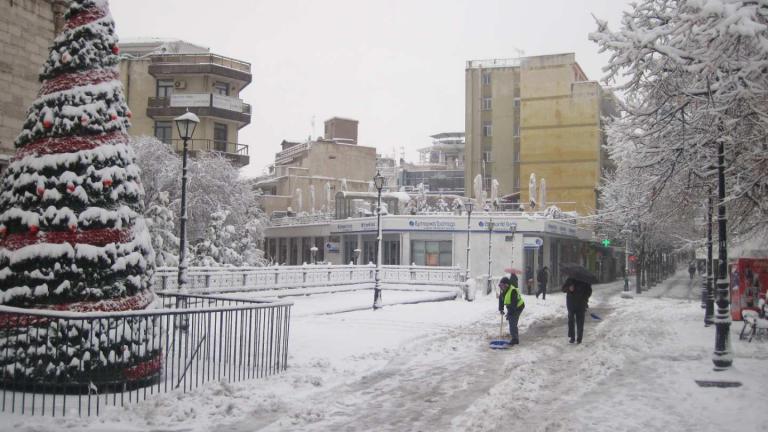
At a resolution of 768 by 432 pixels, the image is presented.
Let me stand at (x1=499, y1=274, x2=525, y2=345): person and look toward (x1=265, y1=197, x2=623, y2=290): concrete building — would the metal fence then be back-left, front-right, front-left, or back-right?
back-left

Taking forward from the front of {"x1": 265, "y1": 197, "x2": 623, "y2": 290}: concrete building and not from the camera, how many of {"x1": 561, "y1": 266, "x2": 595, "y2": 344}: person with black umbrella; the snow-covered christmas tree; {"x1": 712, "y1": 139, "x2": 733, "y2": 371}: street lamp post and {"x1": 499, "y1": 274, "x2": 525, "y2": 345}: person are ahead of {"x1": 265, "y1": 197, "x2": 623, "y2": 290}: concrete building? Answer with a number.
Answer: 4

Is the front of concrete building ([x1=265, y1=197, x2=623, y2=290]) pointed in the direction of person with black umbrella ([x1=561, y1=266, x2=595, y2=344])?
yes

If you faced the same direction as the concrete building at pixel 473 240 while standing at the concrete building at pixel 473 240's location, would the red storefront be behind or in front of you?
in front

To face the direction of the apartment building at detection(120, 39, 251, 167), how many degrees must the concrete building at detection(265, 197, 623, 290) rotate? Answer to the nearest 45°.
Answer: approximately 90° to its right

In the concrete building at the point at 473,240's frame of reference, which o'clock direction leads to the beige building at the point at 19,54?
The beige building is roughly at 1 o'clock from the concrete building.

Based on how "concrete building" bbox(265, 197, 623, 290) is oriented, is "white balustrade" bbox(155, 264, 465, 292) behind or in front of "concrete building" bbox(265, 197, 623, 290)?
in front

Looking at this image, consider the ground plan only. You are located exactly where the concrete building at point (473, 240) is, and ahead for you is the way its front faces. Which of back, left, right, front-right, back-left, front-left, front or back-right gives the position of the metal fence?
front

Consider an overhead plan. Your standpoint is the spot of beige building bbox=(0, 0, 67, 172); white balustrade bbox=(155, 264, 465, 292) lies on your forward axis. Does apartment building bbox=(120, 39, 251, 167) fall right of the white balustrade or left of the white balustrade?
left

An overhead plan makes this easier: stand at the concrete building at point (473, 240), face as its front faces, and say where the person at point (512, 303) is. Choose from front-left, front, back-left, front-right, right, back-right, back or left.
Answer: front

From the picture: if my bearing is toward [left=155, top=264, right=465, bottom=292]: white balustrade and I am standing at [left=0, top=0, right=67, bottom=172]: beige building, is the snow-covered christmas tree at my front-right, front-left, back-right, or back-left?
back-right

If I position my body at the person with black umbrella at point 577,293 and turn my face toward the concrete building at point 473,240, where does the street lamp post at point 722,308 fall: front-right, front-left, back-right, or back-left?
back-right

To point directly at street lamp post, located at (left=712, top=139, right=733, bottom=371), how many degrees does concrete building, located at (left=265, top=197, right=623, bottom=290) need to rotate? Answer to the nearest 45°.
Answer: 0° — it already faces it

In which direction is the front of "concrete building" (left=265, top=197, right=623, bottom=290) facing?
toward the camera
